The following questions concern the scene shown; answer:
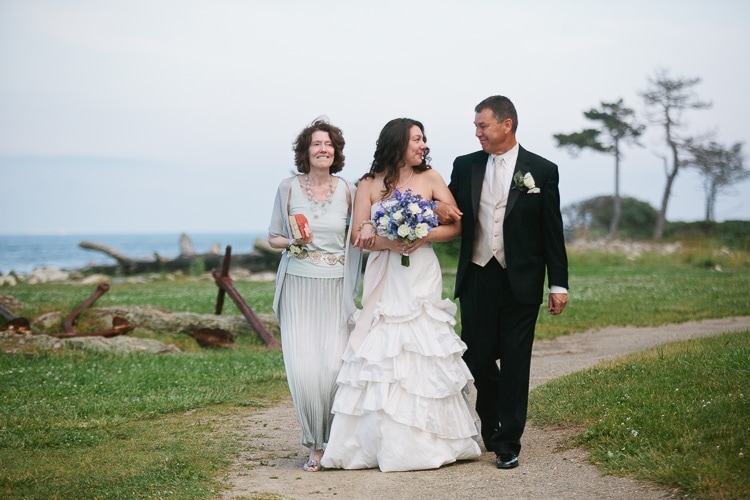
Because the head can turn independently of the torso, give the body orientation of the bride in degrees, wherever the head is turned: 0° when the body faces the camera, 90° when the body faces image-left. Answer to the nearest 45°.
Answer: approximately 0°

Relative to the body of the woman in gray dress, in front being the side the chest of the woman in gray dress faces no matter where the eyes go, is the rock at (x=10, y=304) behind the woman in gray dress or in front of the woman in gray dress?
behind

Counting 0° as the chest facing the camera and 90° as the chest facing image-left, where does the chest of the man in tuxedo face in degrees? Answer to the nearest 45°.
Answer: approximately 0°

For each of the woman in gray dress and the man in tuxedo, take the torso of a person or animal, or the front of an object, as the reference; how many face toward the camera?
2

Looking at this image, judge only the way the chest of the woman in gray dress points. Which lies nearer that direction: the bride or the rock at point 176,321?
the bride

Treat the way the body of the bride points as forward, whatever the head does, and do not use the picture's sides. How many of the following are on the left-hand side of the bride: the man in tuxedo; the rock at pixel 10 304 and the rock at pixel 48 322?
1
